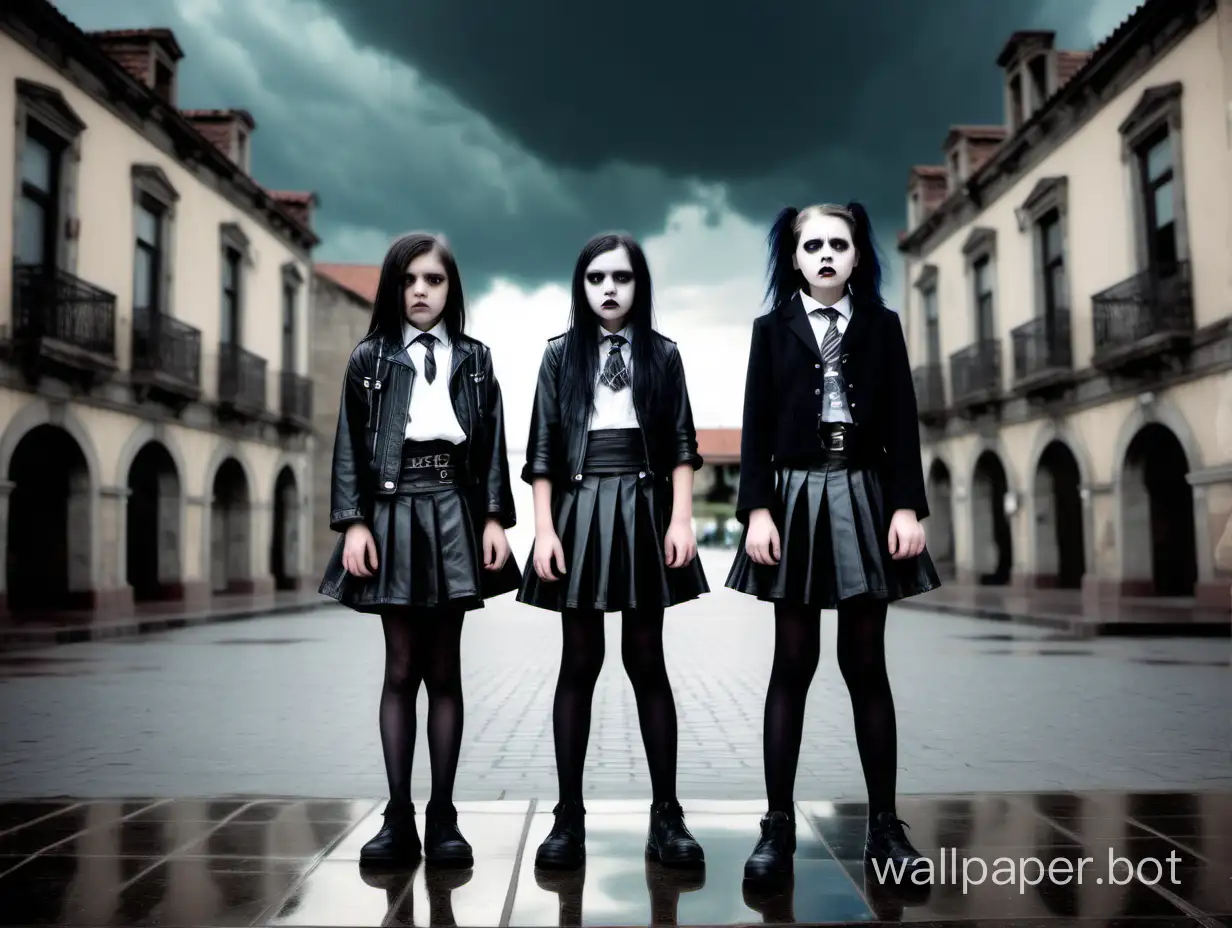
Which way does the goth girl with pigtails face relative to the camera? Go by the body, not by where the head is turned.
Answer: toward the camera

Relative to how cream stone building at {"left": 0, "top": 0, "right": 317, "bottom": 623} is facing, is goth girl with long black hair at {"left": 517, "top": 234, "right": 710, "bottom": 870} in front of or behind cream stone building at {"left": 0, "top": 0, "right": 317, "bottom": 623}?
in front

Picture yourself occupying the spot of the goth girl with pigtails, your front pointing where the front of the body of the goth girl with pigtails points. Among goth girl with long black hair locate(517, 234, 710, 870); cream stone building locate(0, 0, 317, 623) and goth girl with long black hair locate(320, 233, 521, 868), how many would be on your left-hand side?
0

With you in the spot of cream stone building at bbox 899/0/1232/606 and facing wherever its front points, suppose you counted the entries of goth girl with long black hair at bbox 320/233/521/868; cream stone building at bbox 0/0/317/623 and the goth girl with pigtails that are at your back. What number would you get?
0

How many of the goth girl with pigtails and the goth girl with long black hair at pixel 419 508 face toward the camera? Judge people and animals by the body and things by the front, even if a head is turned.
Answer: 2

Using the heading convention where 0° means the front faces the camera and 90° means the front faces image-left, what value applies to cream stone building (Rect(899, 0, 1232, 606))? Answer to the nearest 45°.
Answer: approximately 45°

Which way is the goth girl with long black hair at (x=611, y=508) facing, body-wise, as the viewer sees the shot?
toward the camera

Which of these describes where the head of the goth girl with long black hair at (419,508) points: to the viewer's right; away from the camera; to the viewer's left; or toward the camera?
toward the camera

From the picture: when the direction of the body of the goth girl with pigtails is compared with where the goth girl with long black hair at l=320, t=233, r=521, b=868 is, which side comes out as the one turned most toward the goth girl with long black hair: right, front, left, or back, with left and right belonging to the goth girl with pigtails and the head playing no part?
right

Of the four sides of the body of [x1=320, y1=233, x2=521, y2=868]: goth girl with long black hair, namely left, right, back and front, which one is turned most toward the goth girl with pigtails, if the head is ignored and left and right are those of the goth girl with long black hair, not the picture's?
left

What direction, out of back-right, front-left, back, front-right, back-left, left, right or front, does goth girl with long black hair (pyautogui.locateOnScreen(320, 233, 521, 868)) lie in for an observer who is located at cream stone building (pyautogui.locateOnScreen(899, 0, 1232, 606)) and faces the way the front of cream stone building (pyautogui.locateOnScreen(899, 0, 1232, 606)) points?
front-left

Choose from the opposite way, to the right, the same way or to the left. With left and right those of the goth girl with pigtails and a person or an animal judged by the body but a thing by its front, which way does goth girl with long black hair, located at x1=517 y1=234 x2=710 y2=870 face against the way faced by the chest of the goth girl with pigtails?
the same way

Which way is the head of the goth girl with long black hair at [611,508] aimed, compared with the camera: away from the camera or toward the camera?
toward the camera

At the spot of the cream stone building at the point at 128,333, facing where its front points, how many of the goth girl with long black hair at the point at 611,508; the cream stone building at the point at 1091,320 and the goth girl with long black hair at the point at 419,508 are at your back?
0

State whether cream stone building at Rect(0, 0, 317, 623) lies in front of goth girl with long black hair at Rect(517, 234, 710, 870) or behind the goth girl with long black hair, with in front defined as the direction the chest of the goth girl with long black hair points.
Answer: behind

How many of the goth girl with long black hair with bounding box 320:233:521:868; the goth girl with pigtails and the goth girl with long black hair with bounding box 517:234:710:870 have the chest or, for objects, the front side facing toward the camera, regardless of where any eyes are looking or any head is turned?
3

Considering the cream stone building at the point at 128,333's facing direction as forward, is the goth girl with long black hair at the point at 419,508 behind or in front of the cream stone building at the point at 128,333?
in front

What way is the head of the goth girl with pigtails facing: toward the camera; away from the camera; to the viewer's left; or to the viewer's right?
toward the camera

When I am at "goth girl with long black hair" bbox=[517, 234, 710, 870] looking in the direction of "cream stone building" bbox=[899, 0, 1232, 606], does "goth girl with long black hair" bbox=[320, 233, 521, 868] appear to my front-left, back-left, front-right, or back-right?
back-left
